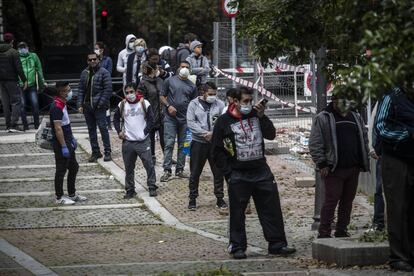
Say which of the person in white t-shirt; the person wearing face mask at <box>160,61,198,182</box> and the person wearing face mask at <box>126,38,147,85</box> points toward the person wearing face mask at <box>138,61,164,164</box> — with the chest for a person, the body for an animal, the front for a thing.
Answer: the person wearing face mask at <box>126,38,147,85</box>

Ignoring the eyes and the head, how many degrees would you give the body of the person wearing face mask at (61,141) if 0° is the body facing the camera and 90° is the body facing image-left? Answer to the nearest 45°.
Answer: approximately 270°

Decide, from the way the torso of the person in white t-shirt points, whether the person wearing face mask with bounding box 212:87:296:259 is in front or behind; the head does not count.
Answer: in front

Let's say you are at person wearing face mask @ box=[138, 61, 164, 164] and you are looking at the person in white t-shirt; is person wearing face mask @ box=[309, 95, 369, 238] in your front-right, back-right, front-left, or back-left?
front-left

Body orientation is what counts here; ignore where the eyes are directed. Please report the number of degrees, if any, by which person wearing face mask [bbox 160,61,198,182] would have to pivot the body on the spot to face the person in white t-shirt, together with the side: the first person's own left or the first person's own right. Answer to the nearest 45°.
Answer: approximately 45° to the first person's own right

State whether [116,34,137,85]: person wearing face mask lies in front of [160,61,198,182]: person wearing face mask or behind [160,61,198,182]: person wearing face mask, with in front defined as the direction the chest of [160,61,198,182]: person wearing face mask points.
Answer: behind

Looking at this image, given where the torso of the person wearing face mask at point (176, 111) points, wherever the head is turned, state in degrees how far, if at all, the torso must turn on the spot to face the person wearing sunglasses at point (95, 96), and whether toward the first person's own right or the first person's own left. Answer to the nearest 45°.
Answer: approximately 135° to the first person's own right

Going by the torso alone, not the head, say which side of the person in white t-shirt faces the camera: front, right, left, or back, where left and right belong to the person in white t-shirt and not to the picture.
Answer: front

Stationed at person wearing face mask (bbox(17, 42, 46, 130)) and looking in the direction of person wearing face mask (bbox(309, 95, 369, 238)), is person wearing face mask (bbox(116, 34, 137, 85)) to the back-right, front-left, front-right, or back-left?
front-left

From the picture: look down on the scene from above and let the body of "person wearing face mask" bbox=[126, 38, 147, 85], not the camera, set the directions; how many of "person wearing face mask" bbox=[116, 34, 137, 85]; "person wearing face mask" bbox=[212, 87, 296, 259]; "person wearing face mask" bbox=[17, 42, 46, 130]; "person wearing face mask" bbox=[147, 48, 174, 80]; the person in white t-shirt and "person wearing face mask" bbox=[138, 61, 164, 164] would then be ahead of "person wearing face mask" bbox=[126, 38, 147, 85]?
4

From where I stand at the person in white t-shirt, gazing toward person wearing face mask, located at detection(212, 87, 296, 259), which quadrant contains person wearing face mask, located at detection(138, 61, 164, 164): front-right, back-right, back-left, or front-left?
back-left

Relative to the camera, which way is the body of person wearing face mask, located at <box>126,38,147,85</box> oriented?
toward the camera

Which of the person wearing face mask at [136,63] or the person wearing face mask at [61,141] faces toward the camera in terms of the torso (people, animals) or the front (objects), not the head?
the person wearing face mask at [136,63]

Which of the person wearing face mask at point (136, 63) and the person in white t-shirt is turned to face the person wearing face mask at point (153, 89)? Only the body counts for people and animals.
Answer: the person wearing face mask at point (136, 63)

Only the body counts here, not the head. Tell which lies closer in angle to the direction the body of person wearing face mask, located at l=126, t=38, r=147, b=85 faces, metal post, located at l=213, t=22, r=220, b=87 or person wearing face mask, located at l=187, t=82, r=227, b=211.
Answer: the person wearing face mask
